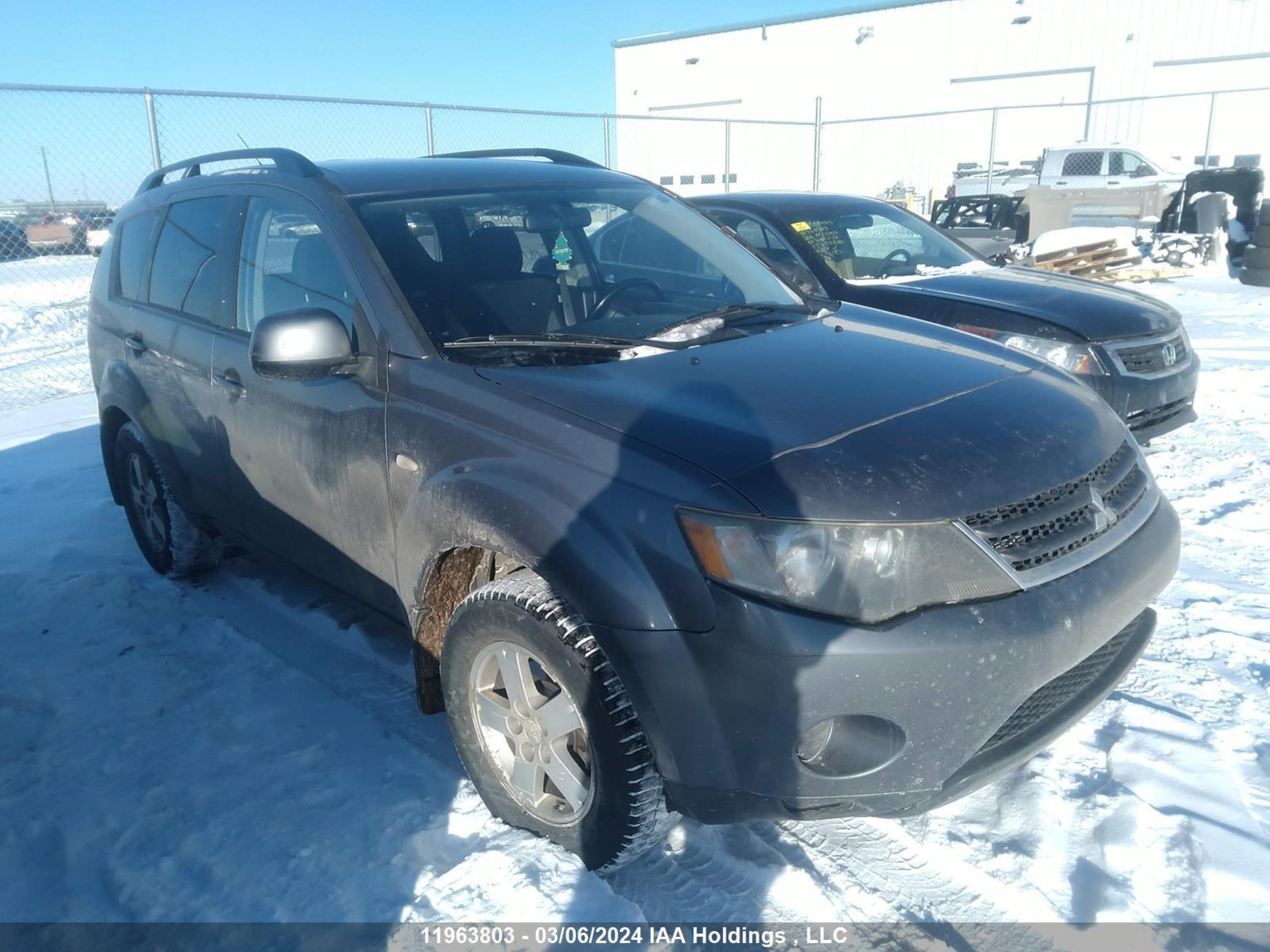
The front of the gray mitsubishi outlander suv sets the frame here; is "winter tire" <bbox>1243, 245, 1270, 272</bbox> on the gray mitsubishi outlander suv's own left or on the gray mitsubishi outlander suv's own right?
on the gray mitsubishi outlander suv's own left

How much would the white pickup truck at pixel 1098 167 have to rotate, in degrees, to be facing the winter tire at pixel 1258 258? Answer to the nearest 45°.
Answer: approximately 90° to its right

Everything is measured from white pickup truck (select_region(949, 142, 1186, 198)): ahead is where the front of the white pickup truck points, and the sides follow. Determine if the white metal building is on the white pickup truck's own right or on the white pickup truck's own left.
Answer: on the white pickup truck's own left

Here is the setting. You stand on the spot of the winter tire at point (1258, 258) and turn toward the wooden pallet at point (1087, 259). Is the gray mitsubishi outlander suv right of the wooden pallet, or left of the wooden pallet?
left

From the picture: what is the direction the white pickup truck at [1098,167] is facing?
to the viewer's right

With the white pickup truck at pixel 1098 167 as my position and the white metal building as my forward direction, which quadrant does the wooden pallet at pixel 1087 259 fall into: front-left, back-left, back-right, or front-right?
back-left

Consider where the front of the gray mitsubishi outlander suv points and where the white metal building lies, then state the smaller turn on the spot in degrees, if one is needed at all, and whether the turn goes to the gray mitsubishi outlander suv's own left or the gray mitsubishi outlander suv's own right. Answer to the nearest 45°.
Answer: approximately 135° to the gray mitsubishi outlander suv's own left

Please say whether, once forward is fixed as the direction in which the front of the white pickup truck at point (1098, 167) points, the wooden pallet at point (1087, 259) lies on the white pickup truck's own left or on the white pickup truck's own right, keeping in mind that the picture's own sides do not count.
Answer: on the white pickup truck's own right

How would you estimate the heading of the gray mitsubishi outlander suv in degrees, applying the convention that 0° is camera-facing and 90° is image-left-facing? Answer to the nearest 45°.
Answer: approximately 315°

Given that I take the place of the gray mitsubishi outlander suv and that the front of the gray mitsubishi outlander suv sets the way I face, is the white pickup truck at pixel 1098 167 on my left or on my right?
on my left
